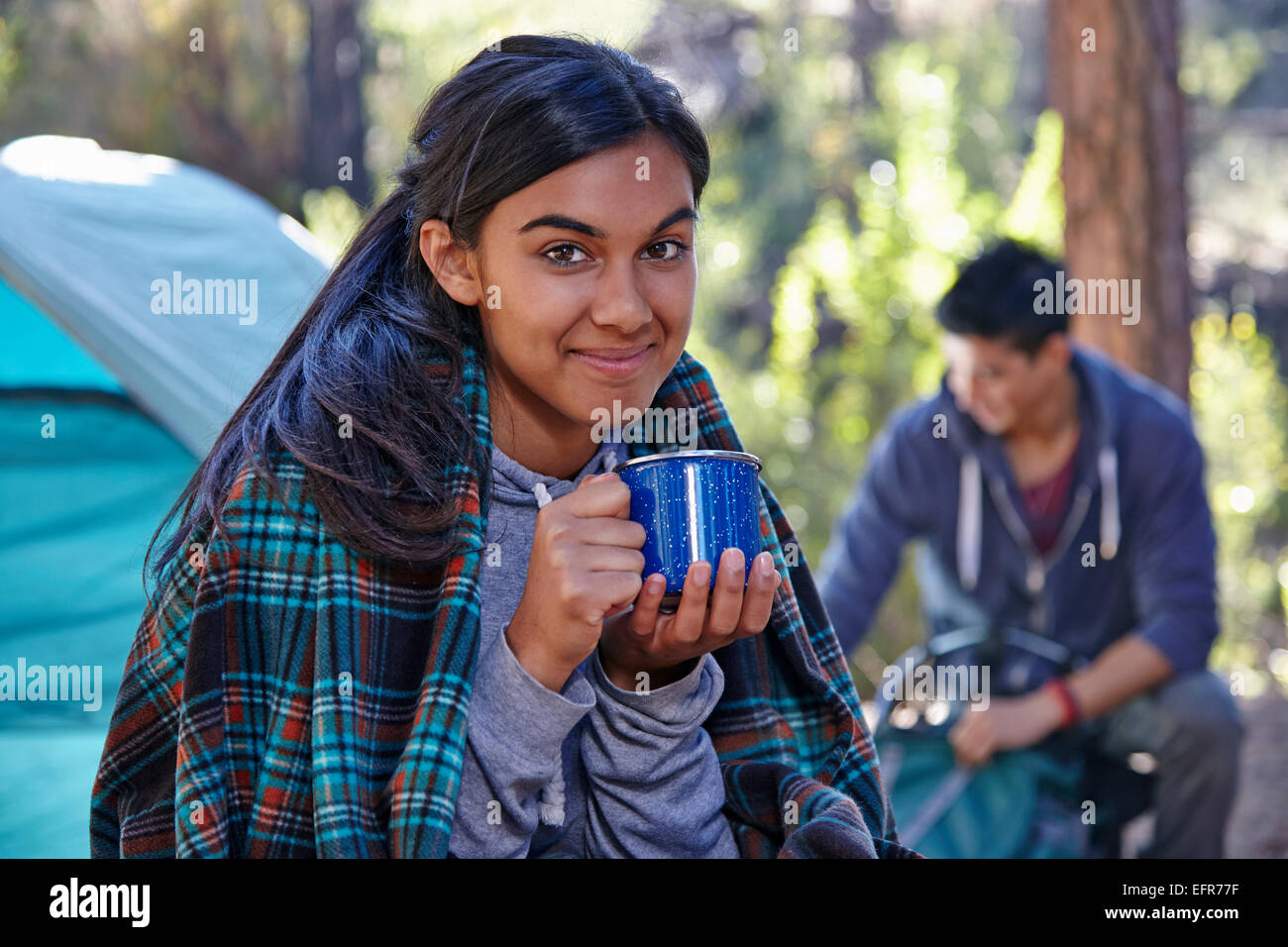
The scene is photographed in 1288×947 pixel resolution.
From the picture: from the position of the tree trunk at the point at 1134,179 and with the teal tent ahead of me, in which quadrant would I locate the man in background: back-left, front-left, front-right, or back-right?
front-left

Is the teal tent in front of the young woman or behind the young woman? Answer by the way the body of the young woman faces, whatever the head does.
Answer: behind

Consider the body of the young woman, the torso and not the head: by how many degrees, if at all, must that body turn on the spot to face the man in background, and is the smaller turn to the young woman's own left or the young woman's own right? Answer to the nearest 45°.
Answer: approximately 90° to the young woman's own left

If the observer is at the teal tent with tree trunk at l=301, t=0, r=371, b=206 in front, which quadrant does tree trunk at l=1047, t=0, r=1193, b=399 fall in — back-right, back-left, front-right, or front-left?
front-right

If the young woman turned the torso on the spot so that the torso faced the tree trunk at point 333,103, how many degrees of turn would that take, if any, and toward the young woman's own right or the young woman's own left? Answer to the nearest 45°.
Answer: approximately 135° to the young woman's own left

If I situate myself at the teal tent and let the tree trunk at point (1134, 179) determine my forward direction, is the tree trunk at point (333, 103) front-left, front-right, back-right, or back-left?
front-left

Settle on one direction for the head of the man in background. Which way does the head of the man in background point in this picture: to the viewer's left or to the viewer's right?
to the viewer's left

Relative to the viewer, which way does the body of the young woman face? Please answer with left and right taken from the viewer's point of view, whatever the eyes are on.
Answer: facing the viewer and to the right of the viewer

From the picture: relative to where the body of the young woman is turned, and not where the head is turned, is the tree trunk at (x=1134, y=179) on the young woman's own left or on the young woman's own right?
on the young woman's own left
